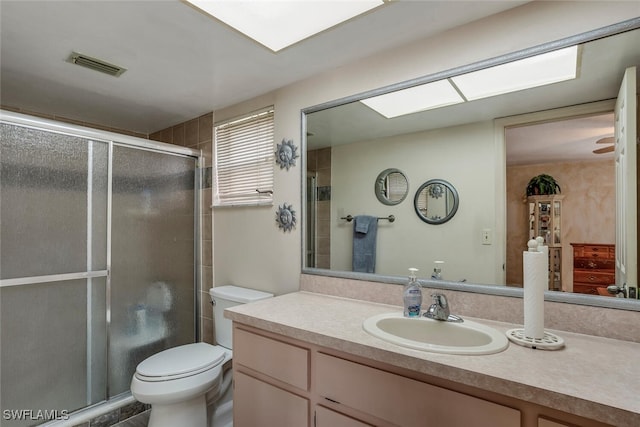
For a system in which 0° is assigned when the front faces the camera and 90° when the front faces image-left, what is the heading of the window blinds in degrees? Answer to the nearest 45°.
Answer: approximately 45°

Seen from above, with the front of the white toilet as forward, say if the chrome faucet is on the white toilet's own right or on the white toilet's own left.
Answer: on the white toilet's own left

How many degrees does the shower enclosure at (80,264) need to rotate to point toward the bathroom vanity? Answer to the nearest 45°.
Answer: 0° — it already faces it

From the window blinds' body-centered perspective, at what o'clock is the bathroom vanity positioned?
The bathroom vanity is roughly at 10 o'clock from the window blinds.

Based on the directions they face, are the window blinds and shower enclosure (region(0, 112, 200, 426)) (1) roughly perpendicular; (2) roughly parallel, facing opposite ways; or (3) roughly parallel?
roughly perpendicular

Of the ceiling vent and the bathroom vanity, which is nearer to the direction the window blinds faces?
the ceiling vent

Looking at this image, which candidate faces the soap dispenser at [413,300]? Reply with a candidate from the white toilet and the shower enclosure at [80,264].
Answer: the shower enclosure

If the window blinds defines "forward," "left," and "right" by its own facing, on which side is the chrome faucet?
on its left

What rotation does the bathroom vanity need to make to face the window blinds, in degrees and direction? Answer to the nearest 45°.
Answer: approximately 90° to its right
